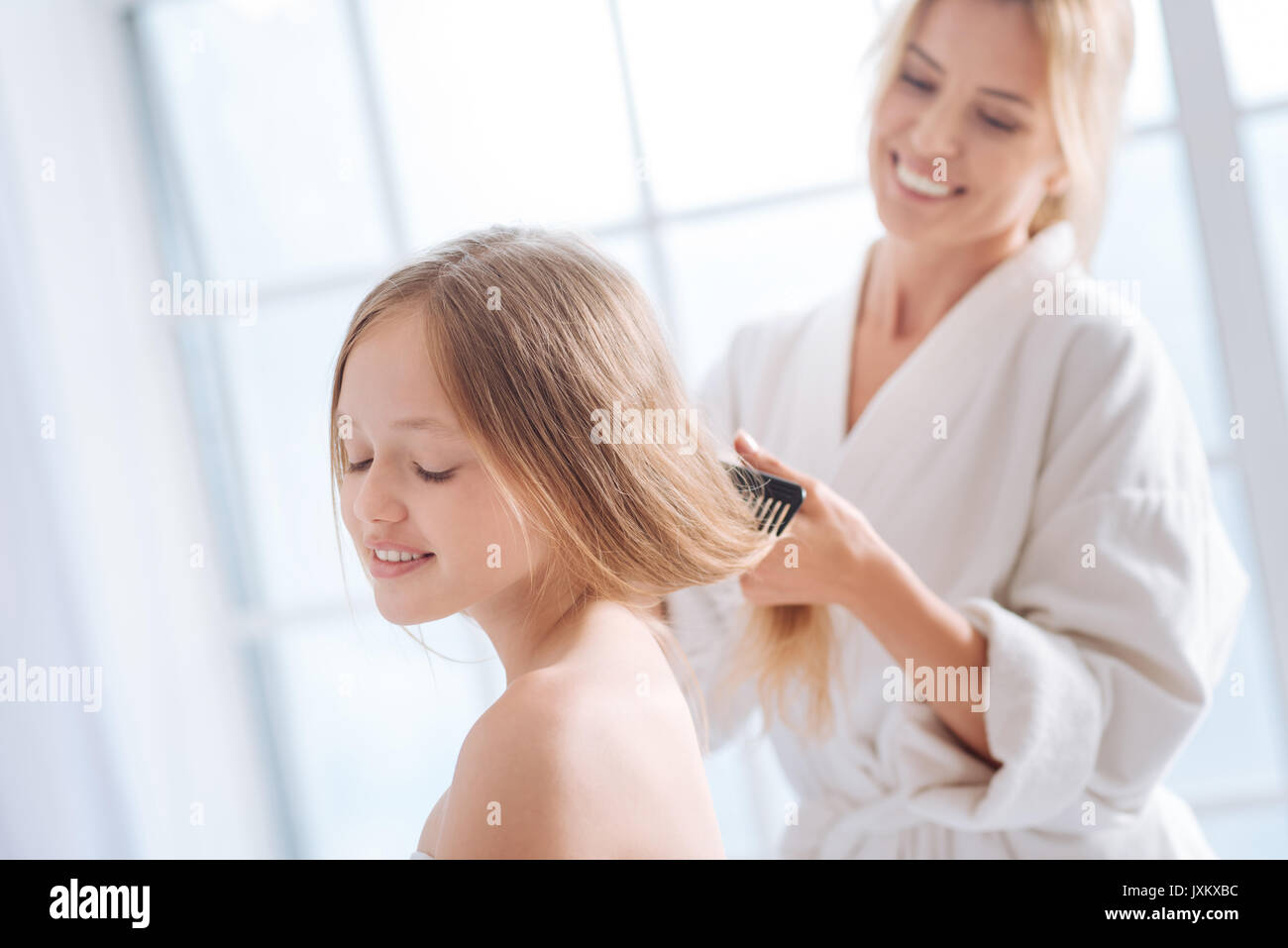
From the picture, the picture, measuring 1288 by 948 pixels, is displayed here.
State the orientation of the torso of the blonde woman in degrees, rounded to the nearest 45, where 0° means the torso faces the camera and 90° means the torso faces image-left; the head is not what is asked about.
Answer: approximately 45°

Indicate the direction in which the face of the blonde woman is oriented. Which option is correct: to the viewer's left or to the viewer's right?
to the viewer's left

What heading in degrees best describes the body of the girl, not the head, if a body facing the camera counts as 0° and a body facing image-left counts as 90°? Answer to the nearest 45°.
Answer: approximately 90°

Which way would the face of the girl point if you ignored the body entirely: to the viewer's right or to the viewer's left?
to the viewer's left
